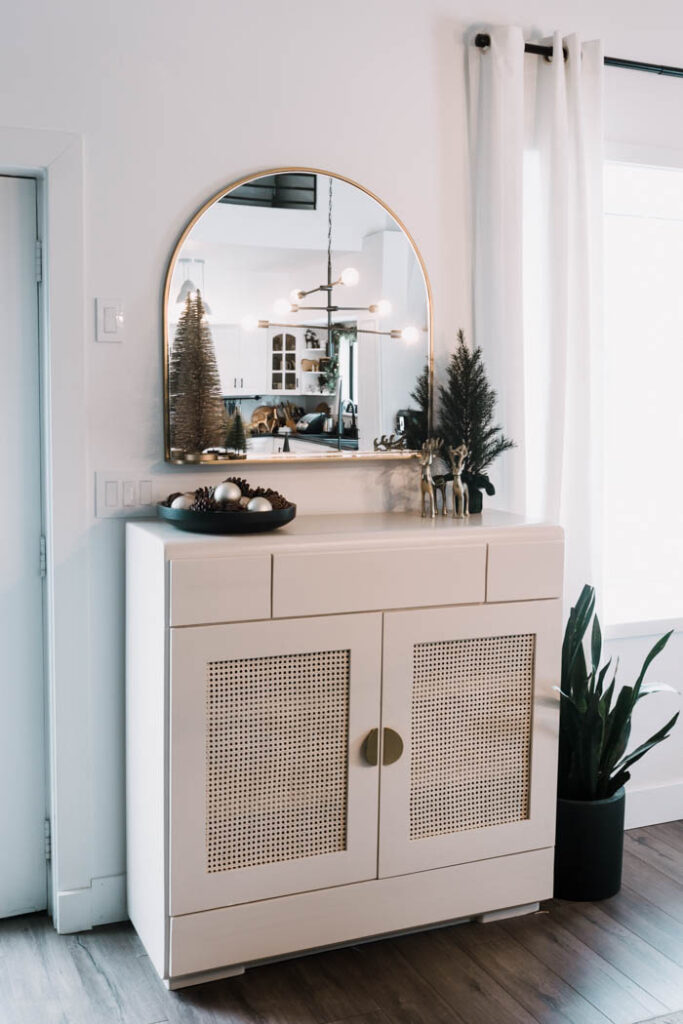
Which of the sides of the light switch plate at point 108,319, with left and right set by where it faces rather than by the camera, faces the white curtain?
left

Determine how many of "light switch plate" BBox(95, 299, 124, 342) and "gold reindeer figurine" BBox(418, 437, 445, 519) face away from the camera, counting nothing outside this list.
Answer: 0

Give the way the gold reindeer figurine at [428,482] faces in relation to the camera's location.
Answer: facing the viewer and to the left of the viewer

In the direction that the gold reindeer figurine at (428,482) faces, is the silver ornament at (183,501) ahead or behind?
ahead

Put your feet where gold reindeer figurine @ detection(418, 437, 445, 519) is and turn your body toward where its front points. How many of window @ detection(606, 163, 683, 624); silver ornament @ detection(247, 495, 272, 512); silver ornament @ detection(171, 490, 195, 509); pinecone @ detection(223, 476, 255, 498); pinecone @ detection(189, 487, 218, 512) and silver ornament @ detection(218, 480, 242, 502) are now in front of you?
5

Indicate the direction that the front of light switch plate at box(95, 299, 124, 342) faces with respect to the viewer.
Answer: facing the viewer

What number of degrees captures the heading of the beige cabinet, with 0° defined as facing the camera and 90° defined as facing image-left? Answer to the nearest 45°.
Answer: approximately 315°

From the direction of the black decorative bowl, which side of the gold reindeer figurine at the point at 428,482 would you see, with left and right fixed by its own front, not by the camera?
front

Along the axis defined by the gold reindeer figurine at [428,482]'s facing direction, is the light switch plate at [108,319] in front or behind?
in front

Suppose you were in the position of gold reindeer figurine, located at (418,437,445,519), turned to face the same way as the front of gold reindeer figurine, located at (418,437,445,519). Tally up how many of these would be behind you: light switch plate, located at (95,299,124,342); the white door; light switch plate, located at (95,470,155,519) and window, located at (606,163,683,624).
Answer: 1
